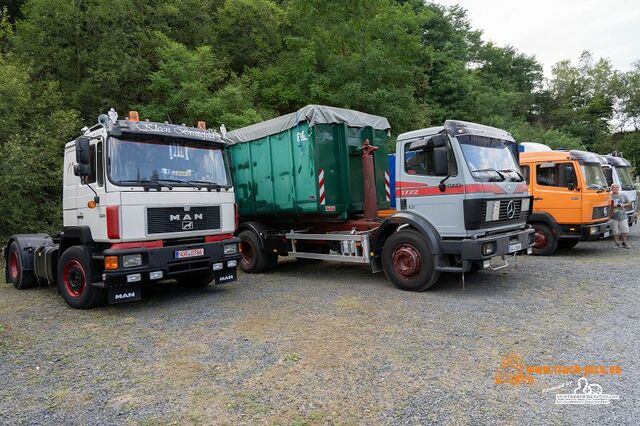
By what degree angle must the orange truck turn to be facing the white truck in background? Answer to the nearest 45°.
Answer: approximately 135° to its left

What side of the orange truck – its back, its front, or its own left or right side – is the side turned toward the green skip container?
right

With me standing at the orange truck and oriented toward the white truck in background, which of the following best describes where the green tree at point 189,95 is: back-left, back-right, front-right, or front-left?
back-left

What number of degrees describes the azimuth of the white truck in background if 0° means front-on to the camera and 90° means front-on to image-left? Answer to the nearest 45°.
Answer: approximately 315°

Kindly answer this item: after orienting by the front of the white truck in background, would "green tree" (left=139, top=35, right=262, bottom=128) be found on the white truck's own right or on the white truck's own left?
on the white truck's own right

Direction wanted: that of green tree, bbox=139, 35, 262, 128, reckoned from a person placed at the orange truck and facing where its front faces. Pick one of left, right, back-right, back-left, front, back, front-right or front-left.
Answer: back-right

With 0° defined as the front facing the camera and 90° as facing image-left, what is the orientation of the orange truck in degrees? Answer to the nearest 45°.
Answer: approximately 315°

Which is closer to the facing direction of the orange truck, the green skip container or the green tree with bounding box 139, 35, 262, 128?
the green skip container

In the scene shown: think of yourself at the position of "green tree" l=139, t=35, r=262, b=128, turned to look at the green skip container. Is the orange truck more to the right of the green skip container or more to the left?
left

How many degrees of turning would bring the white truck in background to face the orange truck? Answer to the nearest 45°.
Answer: approximately 45° to its right
